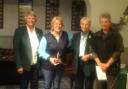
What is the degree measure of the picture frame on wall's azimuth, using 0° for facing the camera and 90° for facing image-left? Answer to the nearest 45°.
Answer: approximately 0°
